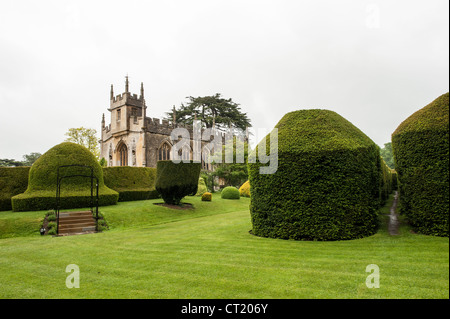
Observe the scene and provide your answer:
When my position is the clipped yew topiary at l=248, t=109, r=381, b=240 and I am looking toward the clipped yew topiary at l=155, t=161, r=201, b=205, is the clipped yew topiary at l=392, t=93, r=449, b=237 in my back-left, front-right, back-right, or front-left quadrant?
back-right

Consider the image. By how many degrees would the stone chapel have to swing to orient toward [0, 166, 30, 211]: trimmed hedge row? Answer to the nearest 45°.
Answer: approximately 45° to its left

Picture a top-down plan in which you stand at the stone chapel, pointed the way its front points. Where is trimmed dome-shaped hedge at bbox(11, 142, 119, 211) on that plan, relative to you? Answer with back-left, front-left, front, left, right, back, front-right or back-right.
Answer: front-left

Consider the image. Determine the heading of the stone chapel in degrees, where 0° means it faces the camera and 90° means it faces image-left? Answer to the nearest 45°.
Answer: approximately 45°

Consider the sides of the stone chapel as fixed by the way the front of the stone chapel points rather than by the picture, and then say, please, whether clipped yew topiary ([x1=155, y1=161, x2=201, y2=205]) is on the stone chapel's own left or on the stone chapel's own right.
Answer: on the stone chapel's own left

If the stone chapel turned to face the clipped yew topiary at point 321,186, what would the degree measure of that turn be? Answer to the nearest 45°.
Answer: approximately 45° to its left

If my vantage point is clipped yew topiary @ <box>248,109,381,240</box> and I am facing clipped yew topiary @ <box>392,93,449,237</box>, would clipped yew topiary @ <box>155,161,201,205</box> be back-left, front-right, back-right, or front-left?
back-left

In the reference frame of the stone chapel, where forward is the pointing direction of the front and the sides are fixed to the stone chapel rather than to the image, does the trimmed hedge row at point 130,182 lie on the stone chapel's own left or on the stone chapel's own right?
on the stone chapel's own left

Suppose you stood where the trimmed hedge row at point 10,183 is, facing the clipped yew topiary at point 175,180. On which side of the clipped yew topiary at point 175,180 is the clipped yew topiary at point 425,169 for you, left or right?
right

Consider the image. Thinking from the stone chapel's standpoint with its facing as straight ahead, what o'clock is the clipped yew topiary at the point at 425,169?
The clipped yew topiary is roughly at 10 o'clock from the stone chapel.
